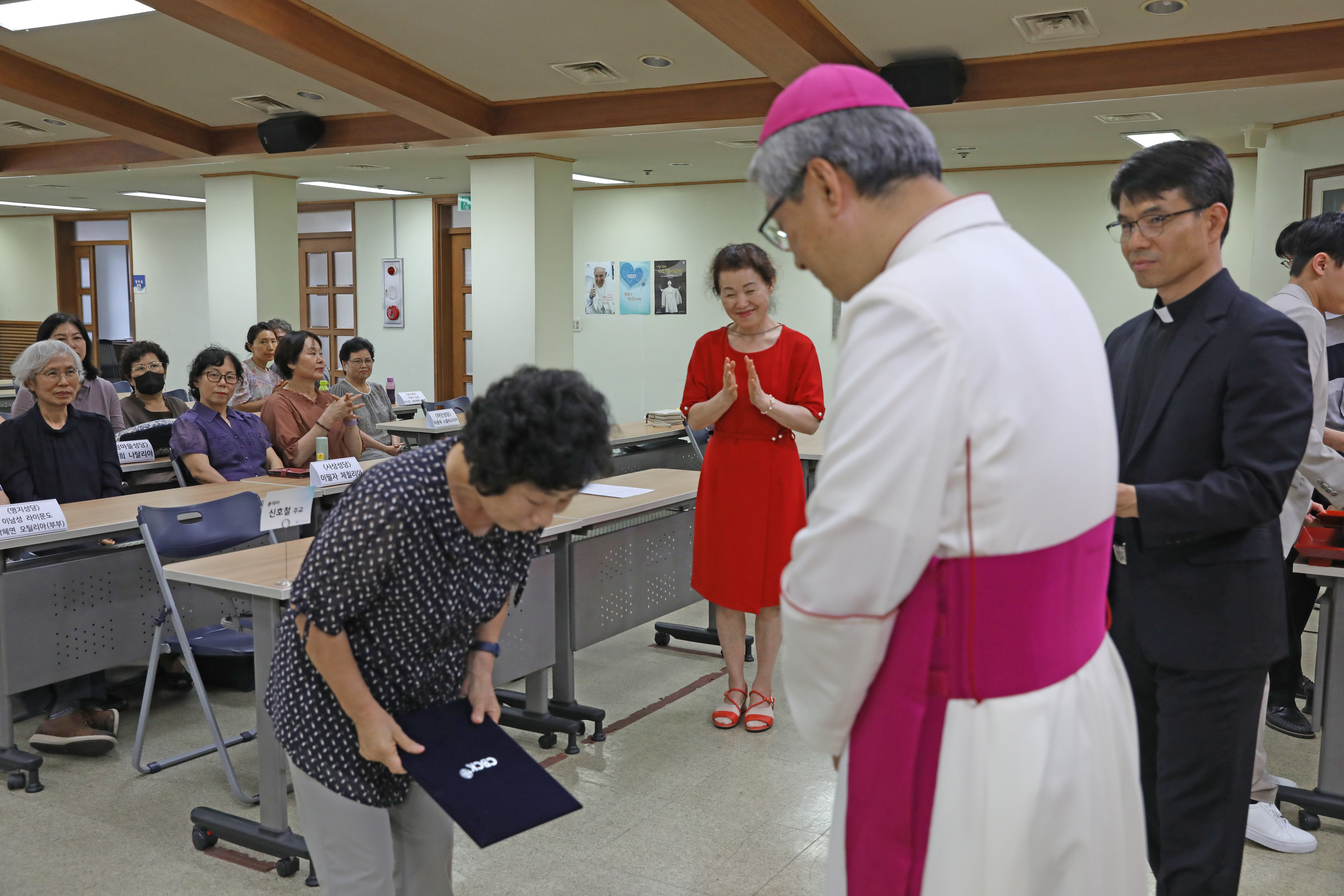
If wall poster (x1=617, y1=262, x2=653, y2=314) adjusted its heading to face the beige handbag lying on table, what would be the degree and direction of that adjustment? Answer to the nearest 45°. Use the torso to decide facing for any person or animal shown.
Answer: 0° — it already faces it

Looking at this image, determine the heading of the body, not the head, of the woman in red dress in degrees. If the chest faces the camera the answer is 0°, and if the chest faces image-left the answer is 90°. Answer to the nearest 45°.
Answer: approximately 0°

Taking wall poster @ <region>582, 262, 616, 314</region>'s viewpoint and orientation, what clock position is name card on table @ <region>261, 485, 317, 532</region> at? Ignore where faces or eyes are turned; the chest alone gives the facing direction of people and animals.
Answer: The name card on table is roughly at 12 o'clock from the wall poster.

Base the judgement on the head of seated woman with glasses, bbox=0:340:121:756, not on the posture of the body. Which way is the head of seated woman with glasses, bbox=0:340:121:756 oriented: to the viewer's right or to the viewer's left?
to the viewer's right

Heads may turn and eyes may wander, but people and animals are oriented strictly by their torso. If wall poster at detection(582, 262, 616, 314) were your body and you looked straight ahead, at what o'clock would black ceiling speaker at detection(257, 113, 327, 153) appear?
The black ceiling speaker is roughly at 1 o'clock from the wall poster.
